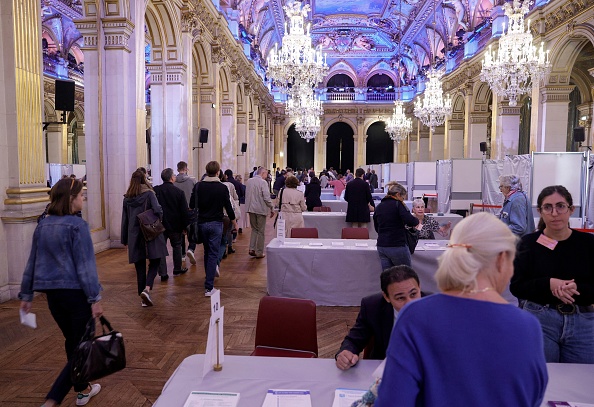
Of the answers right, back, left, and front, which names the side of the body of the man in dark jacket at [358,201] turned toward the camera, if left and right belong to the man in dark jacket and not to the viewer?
back

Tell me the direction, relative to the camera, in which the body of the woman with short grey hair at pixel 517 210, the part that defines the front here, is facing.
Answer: to the viewer's left

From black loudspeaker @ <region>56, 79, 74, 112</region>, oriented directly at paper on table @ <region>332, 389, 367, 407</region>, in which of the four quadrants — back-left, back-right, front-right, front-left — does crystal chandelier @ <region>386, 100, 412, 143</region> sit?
back-left

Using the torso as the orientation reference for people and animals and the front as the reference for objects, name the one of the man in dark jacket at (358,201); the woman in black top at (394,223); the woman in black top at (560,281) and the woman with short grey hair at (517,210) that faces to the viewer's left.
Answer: the woman with short grey hair

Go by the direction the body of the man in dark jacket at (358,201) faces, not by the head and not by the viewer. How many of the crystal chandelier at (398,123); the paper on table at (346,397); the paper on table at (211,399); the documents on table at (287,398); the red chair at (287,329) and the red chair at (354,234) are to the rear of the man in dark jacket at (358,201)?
5

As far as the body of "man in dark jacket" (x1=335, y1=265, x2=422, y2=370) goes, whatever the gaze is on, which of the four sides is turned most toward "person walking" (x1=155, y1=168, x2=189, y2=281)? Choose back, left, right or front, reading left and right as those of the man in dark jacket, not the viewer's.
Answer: back

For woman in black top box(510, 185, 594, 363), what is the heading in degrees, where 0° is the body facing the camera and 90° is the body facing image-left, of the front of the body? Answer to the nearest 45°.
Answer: approximately 0°

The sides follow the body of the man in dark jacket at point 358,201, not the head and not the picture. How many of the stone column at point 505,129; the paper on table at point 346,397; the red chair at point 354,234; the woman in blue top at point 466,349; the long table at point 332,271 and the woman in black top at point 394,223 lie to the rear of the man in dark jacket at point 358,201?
5

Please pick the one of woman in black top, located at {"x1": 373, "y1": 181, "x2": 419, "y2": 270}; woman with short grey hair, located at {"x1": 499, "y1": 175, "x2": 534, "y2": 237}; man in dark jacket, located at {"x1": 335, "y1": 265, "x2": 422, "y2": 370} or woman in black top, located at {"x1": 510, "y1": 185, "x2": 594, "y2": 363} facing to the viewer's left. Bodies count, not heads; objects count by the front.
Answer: the woman with short grey hair

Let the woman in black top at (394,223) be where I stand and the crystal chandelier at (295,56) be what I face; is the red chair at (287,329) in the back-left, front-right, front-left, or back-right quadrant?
back-left

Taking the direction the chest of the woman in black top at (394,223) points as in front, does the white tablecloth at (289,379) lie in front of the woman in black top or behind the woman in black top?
behind

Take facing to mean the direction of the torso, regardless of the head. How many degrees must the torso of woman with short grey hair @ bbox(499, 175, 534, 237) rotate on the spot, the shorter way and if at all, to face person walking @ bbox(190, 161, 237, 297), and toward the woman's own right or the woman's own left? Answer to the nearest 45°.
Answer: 0° — they already face them

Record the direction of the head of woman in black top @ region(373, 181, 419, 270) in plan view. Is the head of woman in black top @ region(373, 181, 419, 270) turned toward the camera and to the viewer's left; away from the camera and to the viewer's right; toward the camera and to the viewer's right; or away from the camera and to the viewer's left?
away from the camera and to the viewer's right

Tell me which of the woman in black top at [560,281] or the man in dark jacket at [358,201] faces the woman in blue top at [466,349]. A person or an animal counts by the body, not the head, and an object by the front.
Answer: the woman in black top

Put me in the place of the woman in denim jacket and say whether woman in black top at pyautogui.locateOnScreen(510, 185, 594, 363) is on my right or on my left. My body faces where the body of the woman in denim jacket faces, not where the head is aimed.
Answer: on my right

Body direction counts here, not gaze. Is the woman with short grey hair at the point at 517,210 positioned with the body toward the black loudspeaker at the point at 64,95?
yes

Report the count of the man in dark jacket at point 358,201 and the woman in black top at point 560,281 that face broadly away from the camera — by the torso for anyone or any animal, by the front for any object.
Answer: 1
